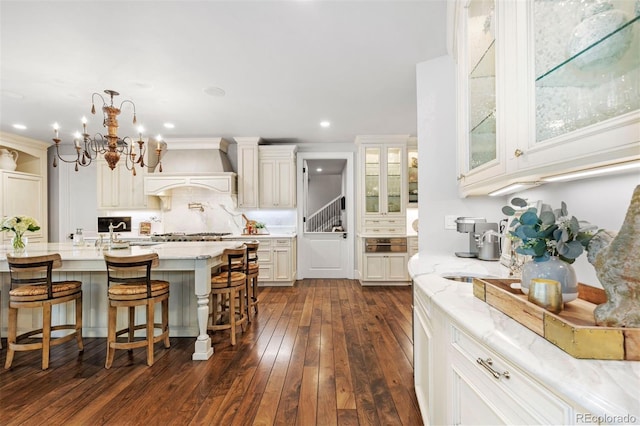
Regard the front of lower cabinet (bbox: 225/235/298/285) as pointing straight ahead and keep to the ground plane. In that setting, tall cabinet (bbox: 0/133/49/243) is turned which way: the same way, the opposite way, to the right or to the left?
to the left

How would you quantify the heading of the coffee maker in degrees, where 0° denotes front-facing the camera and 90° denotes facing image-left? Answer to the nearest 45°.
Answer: approximately 90°

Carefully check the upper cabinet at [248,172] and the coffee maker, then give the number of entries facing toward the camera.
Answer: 1

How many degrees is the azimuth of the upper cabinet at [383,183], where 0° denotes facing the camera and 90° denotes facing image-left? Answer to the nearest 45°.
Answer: approximately 0°

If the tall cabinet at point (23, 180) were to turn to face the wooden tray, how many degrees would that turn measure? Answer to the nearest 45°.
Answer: approximately 45° to its right

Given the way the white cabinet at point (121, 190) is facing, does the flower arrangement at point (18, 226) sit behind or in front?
in front

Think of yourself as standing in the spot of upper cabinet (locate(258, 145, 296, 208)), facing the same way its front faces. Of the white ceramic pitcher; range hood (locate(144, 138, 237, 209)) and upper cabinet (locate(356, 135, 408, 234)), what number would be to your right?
2

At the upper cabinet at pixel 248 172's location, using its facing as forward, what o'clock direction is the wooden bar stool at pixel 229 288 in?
The wooden bar stool is roughly at 12 o'clock from the upper cabinet.

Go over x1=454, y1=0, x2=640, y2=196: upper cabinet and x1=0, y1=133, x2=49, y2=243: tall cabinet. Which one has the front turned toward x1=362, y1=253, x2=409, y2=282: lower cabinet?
x1=0, y1=133, x2=49, y2=243: tall cabinet

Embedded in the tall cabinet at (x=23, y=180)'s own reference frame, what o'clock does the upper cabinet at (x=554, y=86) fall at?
the upper cabinet at (x=554, y=86) is roughly at 1 o'clock from the tall cabinet at (x=23, y=180).
